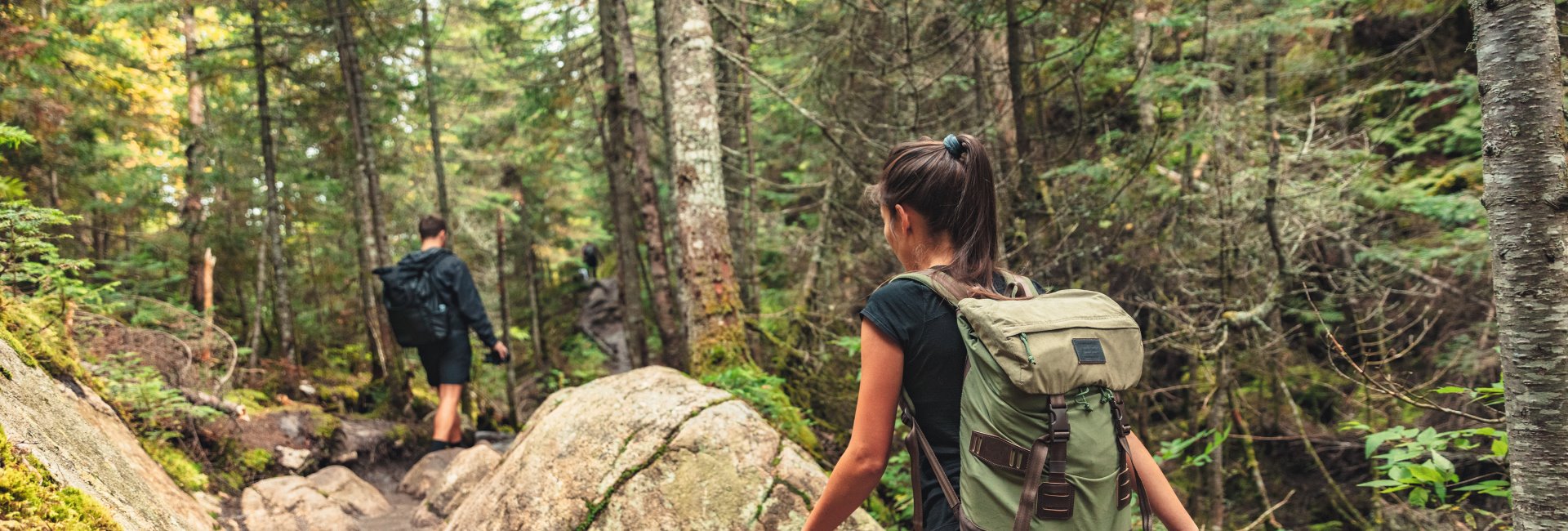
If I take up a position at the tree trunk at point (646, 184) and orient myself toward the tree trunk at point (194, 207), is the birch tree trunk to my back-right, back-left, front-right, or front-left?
back-left

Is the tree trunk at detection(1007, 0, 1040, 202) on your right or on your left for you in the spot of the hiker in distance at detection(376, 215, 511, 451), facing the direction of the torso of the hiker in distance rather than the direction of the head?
on your right

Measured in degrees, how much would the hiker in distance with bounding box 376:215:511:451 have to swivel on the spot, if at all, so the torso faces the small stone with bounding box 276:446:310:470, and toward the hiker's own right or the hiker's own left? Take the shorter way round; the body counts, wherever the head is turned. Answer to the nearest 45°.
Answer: approximately 135° to the hiker's own left

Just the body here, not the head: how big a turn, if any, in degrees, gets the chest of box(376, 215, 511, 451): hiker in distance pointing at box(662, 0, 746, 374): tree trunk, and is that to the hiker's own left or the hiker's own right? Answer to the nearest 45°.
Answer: approximately 90° to the hiker's own right

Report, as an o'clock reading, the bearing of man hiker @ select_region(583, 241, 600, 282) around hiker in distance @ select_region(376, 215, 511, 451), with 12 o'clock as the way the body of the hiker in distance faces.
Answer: The man hiker is roughly at 11 o'clock from the hiker in distance.

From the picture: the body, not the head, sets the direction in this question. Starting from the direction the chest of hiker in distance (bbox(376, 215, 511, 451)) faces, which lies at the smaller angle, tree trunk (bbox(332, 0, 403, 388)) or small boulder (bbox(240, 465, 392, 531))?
the tree trunk

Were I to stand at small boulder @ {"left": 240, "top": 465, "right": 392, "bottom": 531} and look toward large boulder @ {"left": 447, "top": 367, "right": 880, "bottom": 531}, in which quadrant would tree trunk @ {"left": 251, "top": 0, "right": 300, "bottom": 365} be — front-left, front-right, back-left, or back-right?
back-left

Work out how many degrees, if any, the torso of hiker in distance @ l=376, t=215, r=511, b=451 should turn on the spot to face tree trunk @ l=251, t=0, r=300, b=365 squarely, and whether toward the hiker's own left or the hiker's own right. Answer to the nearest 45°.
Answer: approximately 90° to the hiker's own left

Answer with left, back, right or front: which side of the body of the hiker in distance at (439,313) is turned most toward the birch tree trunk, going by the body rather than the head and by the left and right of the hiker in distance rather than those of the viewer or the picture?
right

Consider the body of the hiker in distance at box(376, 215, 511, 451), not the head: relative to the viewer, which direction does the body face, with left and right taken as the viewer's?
facing away from the viewer and to the right of the viewer

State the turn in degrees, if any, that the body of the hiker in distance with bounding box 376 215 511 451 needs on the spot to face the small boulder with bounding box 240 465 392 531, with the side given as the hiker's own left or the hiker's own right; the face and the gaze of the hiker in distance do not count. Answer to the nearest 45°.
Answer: approximately 180°

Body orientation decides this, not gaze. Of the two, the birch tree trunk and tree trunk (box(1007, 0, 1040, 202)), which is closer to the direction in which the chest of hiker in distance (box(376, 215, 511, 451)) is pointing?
the tree trunk

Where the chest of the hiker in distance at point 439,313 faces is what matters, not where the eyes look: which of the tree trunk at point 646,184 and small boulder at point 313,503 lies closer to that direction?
the tree trunk
